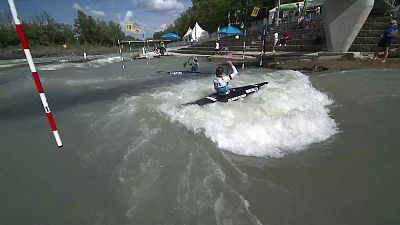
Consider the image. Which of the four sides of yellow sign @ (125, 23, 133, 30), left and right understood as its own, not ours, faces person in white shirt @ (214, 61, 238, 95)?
front

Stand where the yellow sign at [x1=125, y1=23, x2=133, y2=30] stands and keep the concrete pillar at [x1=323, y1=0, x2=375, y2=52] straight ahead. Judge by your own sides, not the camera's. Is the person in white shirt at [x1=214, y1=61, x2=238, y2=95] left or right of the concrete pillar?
right

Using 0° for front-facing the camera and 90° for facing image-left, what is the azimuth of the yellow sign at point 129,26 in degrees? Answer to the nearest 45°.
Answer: approximately 0°

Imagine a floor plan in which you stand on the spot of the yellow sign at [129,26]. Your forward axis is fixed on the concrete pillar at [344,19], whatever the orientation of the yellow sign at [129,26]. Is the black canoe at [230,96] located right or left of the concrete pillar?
right

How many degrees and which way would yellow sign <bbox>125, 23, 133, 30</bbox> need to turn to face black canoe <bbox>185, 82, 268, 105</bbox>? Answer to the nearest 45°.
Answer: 0° — it already faces it
